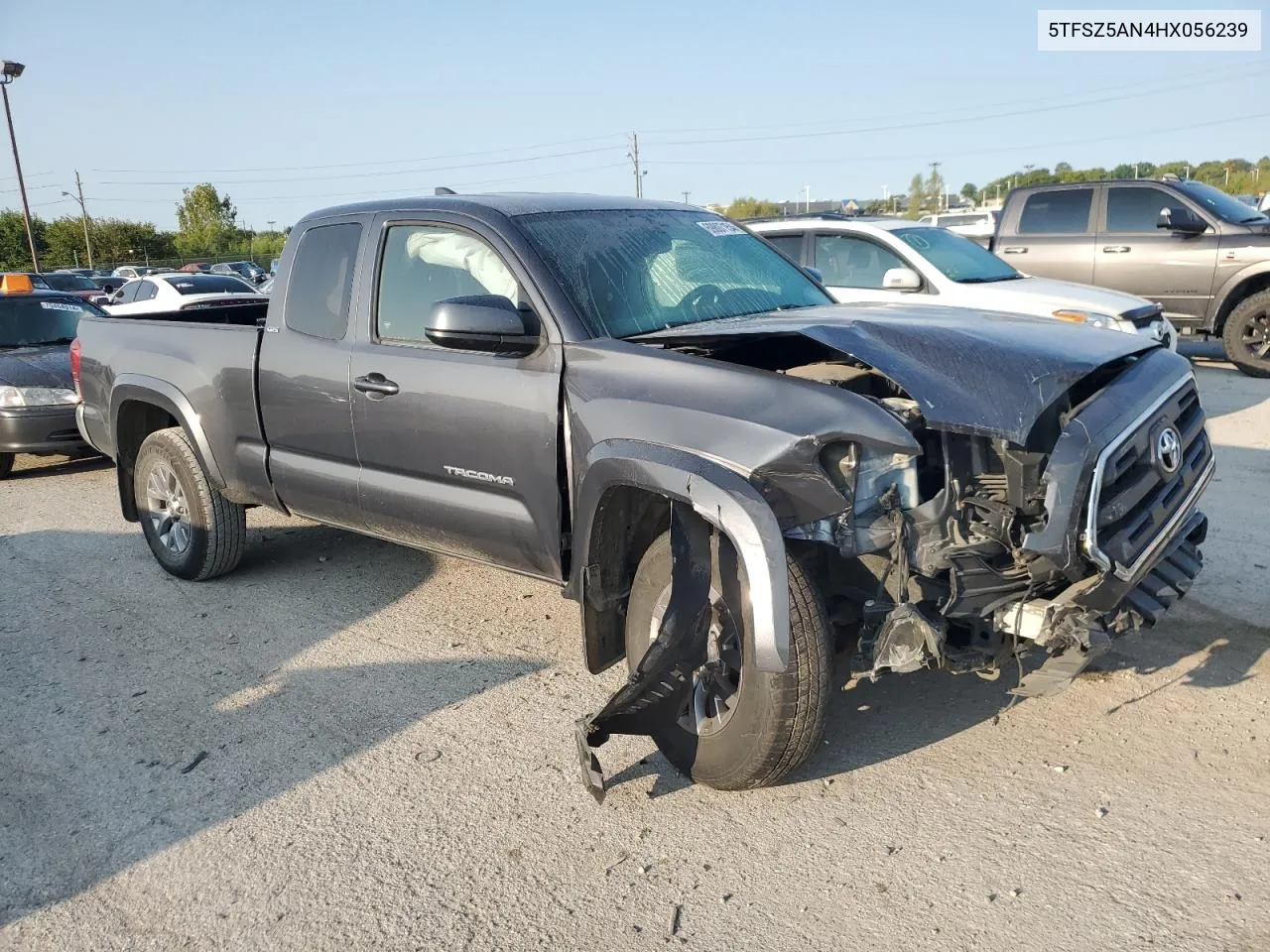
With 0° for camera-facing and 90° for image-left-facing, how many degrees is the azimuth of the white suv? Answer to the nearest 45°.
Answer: approximately 315°

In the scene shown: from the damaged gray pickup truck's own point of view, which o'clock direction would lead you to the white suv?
The white suv is roughly at 8 o'clock from the damaged gray pickup truck.

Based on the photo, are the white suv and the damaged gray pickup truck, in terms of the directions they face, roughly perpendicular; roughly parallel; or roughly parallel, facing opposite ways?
roughly parallel

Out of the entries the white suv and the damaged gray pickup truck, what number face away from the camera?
0

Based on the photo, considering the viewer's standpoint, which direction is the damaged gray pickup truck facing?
facing the viewer and to the right of the viewer

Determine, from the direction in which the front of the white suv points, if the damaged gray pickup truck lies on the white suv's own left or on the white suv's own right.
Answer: on the white suv's own right
